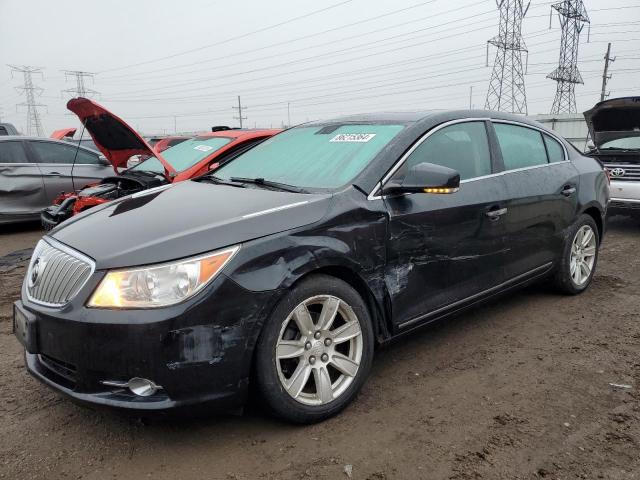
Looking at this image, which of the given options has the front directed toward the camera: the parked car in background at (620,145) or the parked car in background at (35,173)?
the parked car in background at (620,145)

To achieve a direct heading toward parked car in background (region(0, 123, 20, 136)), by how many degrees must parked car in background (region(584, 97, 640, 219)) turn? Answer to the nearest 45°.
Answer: approximately 90° to its right

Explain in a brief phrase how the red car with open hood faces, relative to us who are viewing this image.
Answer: facing the viewer and to the left of the viewer

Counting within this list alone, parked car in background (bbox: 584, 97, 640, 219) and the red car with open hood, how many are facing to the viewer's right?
0

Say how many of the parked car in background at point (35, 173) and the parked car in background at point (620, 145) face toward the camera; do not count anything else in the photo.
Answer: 1

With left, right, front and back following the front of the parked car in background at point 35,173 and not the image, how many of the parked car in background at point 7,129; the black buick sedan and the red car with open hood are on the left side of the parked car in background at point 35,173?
1

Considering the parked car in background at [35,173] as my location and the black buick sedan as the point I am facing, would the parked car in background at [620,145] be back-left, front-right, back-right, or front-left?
front-left

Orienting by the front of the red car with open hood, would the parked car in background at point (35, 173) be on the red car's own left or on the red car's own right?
on the red car's own right

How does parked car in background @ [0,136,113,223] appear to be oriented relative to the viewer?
to the viewer's right

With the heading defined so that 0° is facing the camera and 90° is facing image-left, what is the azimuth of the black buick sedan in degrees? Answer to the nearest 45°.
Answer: approximately 45°

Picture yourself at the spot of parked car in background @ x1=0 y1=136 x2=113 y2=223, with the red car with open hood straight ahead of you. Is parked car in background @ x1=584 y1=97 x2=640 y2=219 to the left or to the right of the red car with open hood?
left

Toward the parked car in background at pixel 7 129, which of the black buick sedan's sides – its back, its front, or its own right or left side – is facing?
right

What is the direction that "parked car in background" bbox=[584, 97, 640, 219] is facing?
toward the camera

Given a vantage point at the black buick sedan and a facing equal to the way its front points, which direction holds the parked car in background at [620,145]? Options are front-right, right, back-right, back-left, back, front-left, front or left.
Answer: back

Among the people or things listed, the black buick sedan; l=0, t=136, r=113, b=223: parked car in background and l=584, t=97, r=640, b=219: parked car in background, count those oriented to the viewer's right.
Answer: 1
